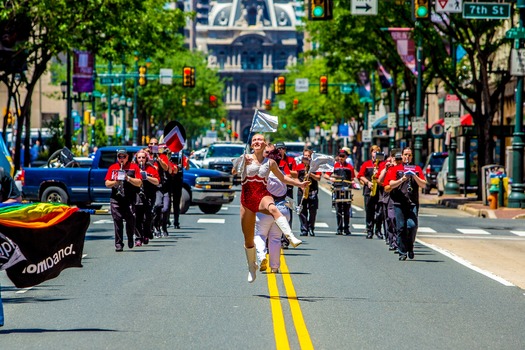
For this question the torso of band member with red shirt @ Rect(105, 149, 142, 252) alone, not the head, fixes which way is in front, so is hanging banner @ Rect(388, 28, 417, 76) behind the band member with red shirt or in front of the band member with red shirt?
behind

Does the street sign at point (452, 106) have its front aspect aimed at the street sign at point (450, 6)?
yes

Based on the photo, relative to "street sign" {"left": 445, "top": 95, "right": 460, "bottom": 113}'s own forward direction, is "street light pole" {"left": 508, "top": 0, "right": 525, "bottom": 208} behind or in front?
in front

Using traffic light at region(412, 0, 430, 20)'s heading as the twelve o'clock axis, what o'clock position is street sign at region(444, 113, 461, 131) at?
The street sign is roughly at 6 o'clock from the traffic light.

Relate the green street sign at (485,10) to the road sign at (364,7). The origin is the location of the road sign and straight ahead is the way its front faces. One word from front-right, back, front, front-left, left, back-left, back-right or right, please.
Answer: left

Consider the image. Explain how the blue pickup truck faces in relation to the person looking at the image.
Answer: facing the viewer and to the right of the viewer

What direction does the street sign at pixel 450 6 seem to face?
toward the camera

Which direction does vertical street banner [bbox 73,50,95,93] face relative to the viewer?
toward the camera

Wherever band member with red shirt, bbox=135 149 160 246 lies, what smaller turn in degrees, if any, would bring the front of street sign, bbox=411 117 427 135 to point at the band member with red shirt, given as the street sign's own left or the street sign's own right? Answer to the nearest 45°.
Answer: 0° — it already faces them

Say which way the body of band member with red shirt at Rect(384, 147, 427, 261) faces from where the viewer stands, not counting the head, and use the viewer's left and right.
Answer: facing the viewer

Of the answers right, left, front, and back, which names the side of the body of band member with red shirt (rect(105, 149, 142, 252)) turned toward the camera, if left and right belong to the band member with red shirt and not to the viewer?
front

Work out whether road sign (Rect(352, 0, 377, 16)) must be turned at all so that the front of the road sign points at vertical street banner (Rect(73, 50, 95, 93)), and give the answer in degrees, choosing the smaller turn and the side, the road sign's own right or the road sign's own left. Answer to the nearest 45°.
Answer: approximately 135° to the road sign's own right

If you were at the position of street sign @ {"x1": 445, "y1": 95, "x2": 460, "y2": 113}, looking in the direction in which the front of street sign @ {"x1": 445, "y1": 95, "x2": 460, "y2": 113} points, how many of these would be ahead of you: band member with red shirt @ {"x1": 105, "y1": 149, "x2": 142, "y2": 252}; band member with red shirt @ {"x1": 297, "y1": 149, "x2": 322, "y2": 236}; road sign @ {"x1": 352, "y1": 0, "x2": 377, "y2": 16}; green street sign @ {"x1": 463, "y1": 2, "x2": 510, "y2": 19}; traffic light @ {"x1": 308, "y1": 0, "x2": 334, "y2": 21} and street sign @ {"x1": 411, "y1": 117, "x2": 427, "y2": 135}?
5

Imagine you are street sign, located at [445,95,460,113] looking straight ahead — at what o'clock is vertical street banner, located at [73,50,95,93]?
The vertical street banner is roughly at 3 o'clock from the street sign.
